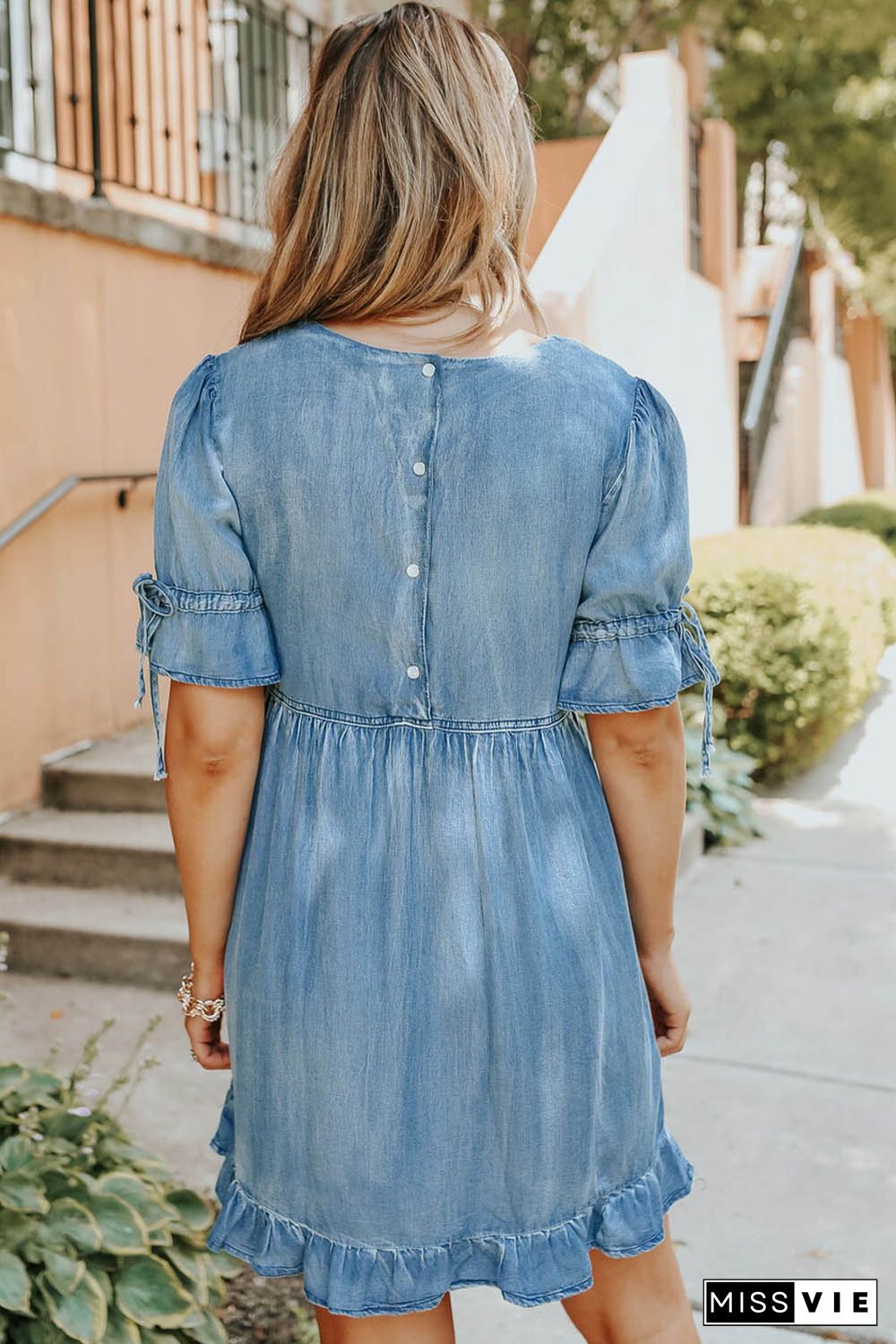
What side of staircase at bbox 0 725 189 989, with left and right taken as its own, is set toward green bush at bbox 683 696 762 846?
left

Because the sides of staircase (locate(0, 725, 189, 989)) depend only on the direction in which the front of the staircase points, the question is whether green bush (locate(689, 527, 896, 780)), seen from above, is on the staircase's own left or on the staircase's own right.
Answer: on the staircase's own left

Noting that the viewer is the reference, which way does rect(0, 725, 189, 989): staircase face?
facing the viewer

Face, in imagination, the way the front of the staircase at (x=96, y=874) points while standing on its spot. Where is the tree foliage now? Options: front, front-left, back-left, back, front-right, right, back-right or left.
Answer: back-left

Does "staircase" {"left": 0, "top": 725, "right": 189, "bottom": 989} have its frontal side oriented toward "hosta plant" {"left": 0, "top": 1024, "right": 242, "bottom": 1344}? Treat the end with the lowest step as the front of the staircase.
yes

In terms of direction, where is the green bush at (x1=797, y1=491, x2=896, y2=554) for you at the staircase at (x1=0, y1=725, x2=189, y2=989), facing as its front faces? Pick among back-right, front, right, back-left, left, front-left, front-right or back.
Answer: back-left

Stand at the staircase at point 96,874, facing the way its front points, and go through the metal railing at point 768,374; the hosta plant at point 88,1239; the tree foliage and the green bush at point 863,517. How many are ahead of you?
1
